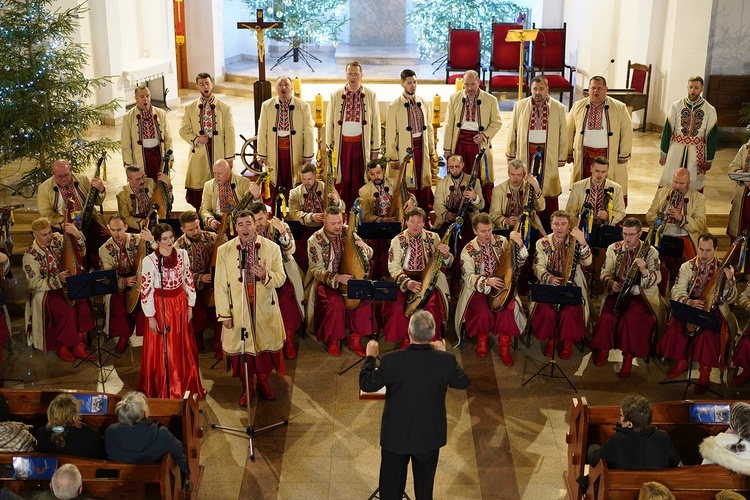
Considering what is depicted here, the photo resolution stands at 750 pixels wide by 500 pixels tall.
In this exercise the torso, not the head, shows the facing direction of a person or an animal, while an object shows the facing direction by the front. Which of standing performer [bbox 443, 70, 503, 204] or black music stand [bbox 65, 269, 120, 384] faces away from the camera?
the black music stand

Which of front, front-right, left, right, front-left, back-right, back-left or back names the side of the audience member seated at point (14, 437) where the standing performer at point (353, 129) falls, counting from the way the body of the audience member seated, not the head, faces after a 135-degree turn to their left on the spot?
back

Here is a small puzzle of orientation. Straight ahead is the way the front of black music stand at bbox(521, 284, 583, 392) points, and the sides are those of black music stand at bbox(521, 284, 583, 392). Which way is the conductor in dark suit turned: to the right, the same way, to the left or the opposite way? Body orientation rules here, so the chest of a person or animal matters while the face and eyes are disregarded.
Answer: the same way

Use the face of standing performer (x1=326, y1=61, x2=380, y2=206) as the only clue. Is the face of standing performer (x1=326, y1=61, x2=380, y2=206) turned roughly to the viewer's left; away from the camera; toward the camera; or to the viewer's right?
toward the camera

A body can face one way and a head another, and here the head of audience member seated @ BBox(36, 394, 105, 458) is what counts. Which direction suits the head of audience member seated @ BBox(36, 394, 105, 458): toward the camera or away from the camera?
away from the camera

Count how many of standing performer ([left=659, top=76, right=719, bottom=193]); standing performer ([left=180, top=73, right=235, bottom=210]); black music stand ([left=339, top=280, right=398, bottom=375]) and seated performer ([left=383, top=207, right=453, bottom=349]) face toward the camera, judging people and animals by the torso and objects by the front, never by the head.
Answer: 3

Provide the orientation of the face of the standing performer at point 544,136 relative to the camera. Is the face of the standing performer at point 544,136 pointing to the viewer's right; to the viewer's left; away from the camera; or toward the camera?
toward the camera

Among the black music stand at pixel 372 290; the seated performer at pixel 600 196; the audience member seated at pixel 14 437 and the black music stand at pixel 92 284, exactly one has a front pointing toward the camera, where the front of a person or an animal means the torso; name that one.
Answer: the seated performer

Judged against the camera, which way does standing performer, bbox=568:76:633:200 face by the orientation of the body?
toward the camera

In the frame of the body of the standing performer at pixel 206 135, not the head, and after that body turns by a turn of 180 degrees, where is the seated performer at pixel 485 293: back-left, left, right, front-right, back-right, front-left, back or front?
back-right

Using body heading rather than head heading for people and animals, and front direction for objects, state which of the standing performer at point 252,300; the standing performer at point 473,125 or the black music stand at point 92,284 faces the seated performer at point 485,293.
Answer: the standing performer at point 473,125

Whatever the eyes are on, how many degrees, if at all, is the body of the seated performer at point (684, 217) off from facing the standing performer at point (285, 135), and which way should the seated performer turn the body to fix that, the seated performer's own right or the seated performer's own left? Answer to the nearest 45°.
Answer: approximately 45° to the seated performer's own right

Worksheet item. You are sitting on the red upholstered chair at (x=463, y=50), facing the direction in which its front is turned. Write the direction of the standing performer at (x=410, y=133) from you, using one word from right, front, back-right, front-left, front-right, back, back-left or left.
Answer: front

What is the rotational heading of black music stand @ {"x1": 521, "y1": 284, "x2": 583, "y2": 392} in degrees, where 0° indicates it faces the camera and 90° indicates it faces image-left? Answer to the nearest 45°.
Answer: approximately 180°

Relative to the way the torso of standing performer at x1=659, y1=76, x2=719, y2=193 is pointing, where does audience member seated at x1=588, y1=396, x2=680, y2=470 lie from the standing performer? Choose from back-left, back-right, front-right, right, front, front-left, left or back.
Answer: front

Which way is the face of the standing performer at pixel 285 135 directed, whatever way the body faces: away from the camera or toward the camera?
toward the camera

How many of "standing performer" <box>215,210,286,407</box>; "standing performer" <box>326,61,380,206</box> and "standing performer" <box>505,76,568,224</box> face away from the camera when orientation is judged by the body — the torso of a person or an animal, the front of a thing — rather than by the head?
0

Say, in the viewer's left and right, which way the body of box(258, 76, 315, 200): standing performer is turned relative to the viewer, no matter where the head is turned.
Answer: facing the viewer

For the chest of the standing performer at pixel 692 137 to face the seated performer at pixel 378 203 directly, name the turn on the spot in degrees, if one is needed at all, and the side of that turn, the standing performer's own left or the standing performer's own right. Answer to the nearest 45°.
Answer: approximately 45° to the standing performer's own right

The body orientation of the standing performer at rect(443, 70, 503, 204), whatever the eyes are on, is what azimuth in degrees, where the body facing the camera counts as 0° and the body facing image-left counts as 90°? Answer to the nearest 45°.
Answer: approximately 0°

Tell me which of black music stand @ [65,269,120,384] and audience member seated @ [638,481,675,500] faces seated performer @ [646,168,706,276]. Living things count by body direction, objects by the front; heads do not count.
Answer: the audience member seated

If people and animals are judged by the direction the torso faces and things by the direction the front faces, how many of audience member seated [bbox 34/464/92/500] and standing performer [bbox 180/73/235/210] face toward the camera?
1

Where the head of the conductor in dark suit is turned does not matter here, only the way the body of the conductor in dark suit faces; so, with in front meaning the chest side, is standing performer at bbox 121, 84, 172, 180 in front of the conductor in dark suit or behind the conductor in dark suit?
in front
